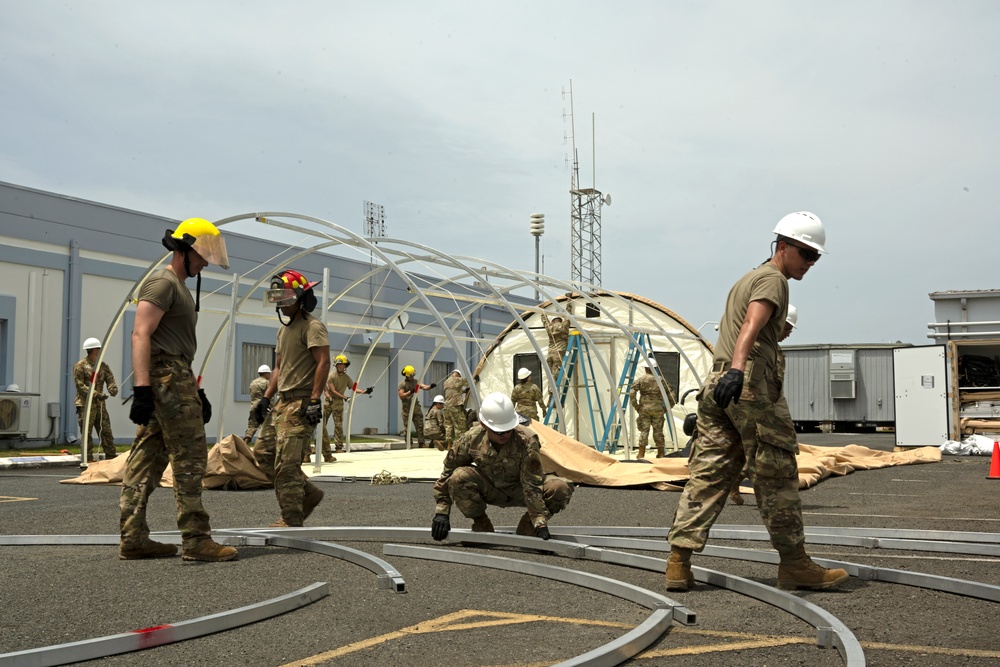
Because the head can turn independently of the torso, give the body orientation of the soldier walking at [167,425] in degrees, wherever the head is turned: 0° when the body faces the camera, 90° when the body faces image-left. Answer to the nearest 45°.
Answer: approximately 270°

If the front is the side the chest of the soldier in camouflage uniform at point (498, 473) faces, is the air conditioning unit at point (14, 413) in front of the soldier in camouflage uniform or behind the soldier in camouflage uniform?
behind

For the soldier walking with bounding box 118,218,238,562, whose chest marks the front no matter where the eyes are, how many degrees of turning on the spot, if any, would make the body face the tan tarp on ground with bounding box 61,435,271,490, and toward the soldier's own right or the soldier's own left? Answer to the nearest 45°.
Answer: approximately 90° to the soldier's own left

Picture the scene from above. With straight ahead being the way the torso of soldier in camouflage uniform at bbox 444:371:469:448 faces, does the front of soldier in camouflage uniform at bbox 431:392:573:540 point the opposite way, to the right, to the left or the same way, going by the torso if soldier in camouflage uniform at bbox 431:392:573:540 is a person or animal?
the opposite way

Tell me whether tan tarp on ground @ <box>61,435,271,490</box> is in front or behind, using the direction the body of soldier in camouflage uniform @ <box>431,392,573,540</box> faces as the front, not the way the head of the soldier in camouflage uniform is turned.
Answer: behind

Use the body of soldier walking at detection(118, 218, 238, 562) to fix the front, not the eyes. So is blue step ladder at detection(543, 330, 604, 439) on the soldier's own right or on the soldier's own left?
on the soldier's own left

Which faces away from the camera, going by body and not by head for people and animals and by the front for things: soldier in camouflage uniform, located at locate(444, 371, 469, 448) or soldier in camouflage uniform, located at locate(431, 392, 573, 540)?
soldier in camouflage uniform, located at locate(444, 371, 469, 448)

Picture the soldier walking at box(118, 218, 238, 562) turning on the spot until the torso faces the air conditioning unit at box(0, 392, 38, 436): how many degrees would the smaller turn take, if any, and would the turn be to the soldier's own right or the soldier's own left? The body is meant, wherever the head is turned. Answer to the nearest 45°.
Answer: approximately 90° to the soldier's own left
